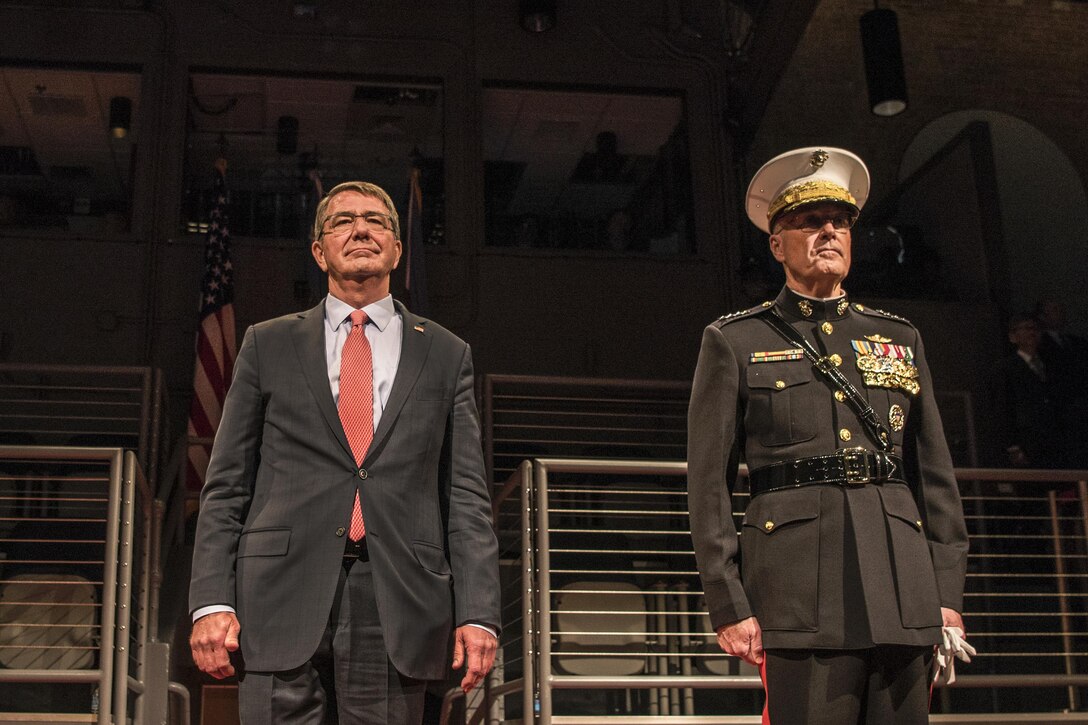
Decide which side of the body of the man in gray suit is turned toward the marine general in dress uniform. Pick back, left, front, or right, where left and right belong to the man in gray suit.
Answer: left

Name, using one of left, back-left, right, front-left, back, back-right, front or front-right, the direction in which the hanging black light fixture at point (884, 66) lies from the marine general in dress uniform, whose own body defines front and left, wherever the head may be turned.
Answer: back-left

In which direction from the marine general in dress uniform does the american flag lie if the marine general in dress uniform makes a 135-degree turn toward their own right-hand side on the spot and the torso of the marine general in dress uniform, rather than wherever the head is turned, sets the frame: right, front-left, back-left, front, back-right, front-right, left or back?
front-right

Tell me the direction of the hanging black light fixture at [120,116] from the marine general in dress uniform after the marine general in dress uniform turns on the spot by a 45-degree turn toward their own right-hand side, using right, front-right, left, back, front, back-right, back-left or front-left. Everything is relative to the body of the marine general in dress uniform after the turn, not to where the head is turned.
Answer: back-right

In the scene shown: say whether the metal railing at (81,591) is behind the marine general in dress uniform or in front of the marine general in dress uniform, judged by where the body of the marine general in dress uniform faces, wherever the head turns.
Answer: behind

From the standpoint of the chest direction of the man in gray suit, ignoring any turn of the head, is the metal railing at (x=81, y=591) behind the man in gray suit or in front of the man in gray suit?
behind

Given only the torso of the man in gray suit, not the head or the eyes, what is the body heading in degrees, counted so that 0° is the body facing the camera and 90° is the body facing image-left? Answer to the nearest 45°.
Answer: approximately 0°

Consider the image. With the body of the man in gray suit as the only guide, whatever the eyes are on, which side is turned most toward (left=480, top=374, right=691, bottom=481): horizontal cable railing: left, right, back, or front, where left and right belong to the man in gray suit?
back

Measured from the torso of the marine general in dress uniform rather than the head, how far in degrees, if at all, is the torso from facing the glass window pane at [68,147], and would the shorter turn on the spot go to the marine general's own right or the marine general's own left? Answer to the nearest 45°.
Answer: approximately 180°

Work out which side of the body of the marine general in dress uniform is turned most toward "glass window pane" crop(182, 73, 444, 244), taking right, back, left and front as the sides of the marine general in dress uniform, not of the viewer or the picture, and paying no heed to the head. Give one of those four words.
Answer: back
